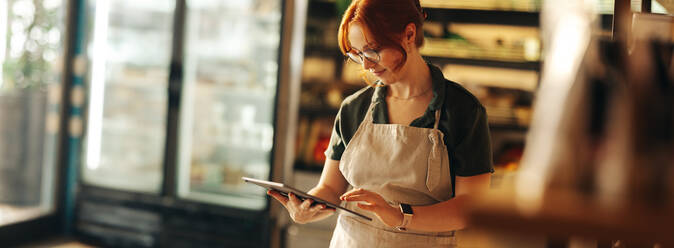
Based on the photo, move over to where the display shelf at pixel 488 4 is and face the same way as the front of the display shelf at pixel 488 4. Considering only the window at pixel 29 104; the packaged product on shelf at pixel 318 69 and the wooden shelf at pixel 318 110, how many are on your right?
3

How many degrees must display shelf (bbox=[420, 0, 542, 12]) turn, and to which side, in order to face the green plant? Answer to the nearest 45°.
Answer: approximately 90° to its right

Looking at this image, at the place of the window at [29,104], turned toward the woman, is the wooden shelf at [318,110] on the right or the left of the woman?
left

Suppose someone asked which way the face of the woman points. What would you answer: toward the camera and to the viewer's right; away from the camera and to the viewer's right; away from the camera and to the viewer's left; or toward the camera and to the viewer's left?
toward the camera and to the viewer's left

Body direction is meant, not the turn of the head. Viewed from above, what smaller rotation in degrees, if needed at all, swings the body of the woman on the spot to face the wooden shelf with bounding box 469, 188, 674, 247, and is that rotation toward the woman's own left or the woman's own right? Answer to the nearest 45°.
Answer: approximately 45° to the woman's own left

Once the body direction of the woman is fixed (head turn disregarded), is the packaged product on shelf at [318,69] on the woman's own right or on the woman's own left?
on the woman's own right

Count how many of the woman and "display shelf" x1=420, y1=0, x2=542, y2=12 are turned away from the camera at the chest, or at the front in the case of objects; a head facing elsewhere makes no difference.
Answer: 0

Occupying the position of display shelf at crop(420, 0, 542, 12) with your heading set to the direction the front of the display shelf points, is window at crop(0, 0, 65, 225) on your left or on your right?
on your right

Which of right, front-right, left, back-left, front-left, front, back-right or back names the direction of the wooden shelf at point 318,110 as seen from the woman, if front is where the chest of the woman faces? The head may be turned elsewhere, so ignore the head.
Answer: back-right

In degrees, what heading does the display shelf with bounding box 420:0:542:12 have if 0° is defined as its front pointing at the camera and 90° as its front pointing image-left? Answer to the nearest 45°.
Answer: approximately 0°
